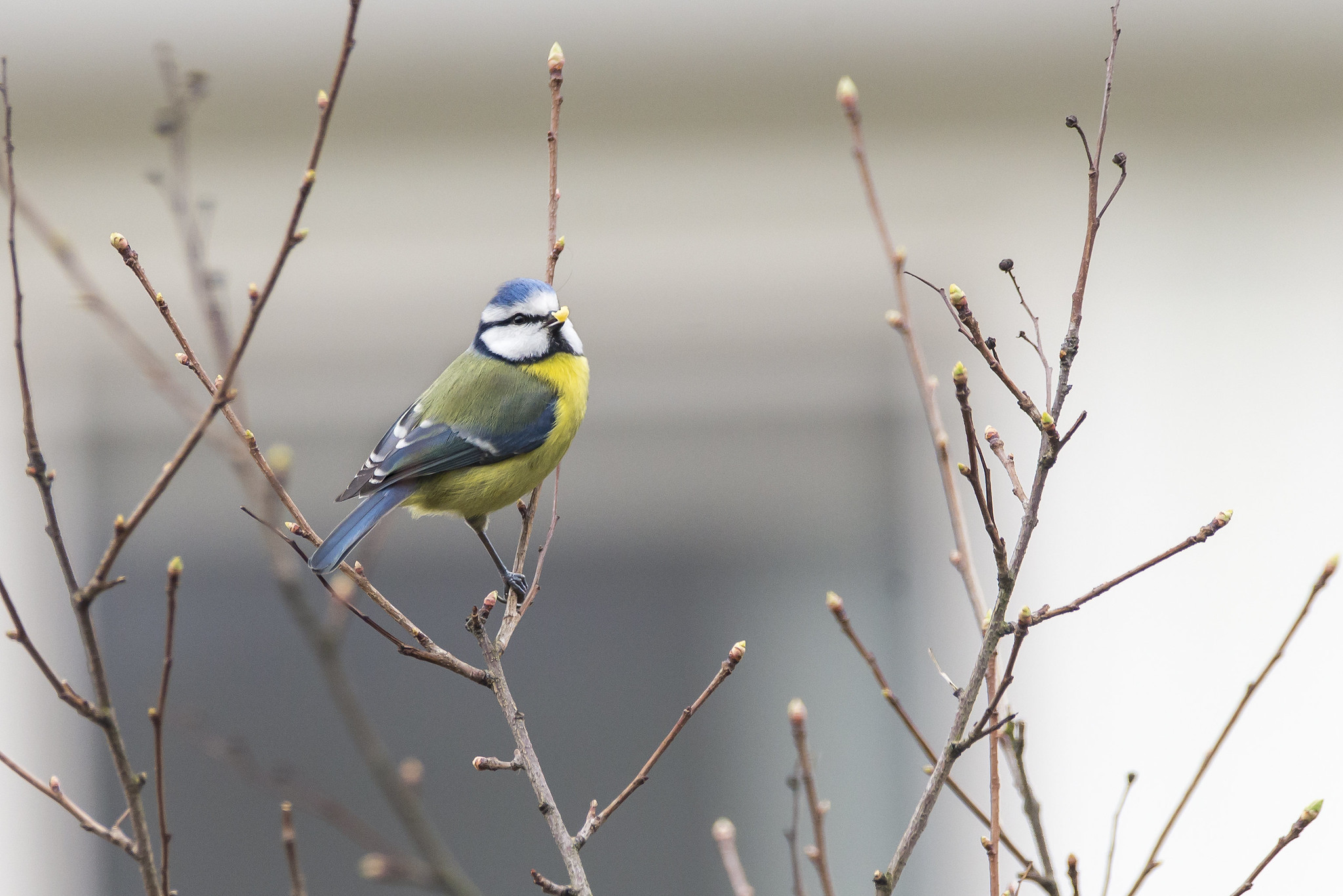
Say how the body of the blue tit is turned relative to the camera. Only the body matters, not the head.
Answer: to the viewer's right
